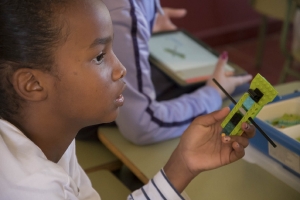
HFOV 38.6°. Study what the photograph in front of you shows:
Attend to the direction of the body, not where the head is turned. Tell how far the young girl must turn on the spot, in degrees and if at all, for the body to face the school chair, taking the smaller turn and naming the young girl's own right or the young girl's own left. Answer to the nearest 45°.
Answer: approximately 45° to the young girl's own left

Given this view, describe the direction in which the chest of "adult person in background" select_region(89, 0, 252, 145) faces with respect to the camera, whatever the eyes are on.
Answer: to the viewer's right

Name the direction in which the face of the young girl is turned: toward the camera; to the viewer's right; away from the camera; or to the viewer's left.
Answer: to the viewer's right

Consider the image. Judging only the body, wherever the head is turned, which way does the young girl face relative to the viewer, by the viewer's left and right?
facing to the right of the viewer

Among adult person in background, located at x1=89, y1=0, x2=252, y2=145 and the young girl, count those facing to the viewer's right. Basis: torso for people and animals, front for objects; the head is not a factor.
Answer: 2
